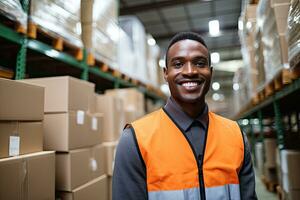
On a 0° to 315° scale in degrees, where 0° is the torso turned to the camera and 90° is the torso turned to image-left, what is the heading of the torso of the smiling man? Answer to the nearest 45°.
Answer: approximately 0°

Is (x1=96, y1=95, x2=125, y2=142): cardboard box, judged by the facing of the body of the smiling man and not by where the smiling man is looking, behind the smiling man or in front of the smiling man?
behind

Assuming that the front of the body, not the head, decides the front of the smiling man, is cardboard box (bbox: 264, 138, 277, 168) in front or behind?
behind

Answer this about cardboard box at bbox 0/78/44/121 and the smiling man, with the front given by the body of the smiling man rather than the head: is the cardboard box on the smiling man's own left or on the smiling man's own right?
on the smiling man's own right

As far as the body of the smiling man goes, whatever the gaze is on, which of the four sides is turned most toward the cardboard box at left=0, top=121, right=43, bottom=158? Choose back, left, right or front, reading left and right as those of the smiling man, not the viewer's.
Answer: right

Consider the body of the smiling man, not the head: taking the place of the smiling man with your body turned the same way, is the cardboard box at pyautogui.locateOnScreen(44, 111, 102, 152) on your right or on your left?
on your right

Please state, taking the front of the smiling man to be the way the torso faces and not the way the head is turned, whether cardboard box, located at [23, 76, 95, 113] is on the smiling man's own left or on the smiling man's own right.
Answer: on the smiling man's own right

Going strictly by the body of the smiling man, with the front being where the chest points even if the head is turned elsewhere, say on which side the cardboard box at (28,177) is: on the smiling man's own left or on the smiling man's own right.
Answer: on the smiling man's own right
